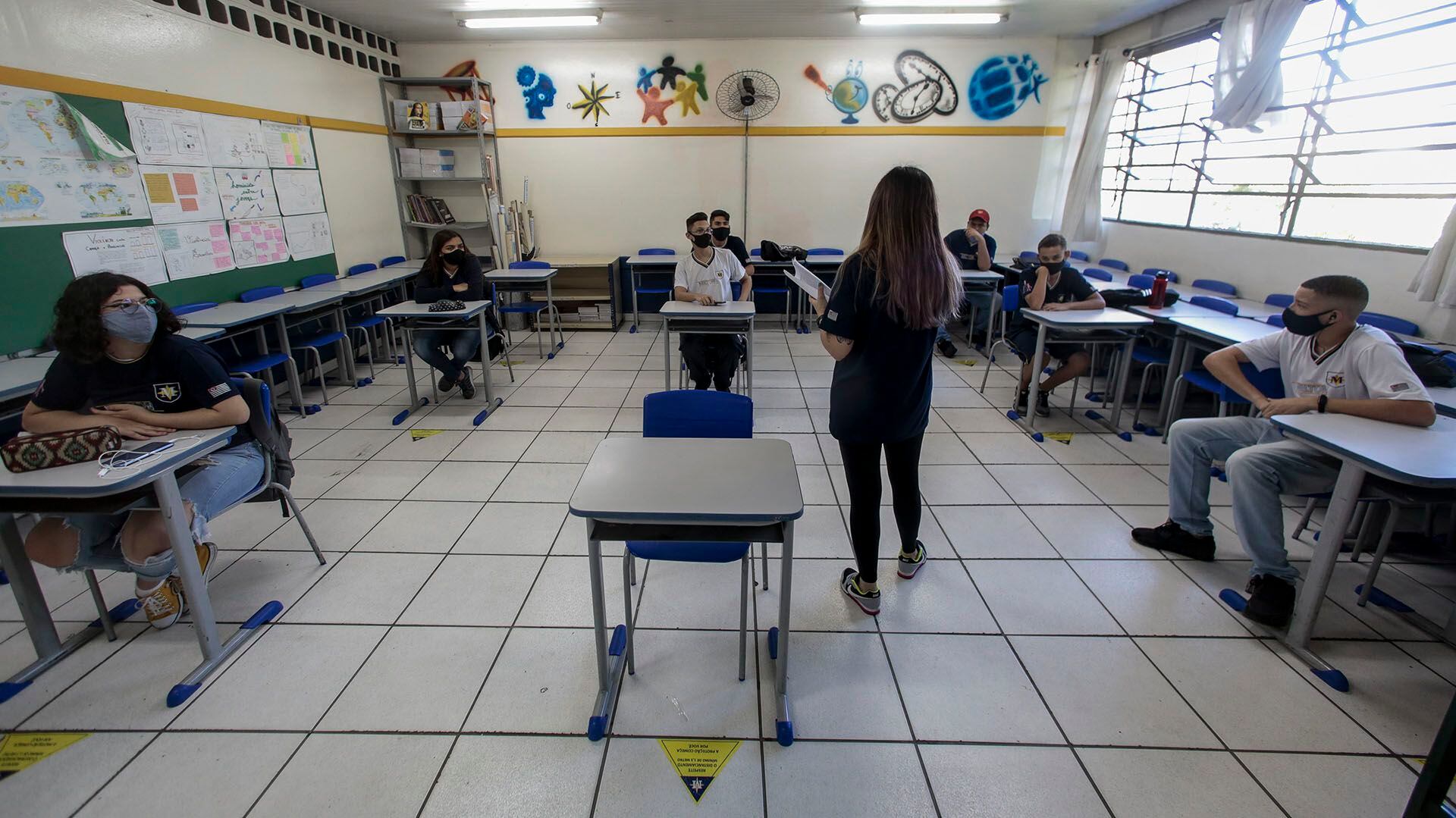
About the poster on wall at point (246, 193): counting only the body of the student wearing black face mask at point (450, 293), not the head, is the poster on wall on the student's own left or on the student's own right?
on the student's own right

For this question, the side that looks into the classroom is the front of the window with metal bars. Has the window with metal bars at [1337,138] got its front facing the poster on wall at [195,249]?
yes

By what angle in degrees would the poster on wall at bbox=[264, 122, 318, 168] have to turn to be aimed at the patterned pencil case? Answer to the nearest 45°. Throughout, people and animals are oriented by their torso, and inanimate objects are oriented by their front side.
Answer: approximately 45° to its right

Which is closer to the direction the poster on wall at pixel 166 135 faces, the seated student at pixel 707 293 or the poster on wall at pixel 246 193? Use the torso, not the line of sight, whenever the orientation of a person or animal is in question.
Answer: the seated student

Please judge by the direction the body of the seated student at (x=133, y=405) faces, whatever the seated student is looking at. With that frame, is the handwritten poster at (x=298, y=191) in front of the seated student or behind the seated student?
behind

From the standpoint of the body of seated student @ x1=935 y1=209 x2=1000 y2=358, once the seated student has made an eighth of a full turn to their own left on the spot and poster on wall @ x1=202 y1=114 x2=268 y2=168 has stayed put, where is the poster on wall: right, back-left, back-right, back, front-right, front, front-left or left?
right

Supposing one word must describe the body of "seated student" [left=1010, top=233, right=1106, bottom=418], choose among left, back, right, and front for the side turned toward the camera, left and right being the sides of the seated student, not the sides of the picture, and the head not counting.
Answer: front

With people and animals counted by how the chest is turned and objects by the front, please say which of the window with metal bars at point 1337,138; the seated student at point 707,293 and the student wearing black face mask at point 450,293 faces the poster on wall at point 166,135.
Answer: the window with metal bars

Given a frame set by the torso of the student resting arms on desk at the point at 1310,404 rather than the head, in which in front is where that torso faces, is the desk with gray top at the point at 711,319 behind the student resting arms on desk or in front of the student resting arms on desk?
in front

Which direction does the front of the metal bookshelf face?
toward the camera

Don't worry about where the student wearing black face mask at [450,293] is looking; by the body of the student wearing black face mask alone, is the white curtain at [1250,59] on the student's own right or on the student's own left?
on the student's own left

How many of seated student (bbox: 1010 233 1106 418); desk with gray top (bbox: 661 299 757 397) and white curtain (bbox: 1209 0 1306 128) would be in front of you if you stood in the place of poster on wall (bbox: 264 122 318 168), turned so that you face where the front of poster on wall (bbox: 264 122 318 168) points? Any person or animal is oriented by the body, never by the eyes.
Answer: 3

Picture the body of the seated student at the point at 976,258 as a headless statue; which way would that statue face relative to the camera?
toward the camera

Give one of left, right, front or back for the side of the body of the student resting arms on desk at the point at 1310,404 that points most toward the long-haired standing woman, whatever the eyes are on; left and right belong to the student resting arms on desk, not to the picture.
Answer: front

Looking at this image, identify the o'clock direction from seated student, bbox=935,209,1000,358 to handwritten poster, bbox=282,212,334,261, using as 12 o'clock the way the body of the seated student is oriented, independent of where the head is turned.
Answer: The handwritten poster is roughly at 2 o'clock from the seated student.
